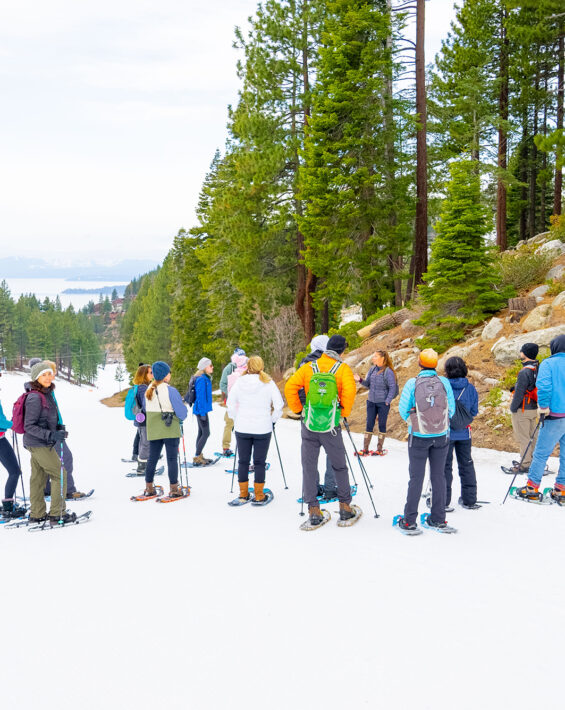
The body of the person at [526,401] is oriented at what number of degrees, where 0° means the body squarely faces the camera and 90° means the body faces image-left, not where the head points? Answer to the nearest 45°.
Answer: approximately 90°

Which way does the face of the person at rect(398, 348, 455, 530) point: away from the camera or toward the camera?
away from the camera

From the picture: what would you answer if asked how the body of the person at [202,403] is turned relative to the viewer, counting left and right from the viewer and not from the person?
facing to the right of the viewer

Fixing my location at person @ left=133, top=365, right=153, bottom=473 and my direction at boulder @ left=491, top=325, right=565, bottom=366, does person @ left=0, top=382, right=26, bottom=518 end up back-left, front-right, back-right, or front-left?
back-right

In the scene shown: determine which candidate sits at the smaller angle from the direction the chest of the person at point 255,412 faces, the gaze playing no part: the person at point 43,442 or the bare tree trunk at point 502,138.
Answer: the bare tree trunk

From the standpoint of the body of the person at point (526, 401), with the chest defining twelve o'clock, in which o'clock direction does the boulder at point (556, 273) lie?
The boulder is roughly at 3 o'clock from the person.

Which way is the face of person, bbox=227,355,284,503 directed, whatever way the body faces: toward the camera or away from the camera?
away from the camera

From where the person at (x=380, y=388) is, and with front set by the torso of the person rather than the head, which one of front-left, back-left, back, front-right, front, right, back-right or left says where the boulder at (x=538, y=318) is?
back

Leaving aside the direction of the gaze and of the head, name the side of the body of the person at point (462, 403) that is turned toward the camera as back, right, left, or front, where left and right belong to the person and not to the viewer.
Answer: back
